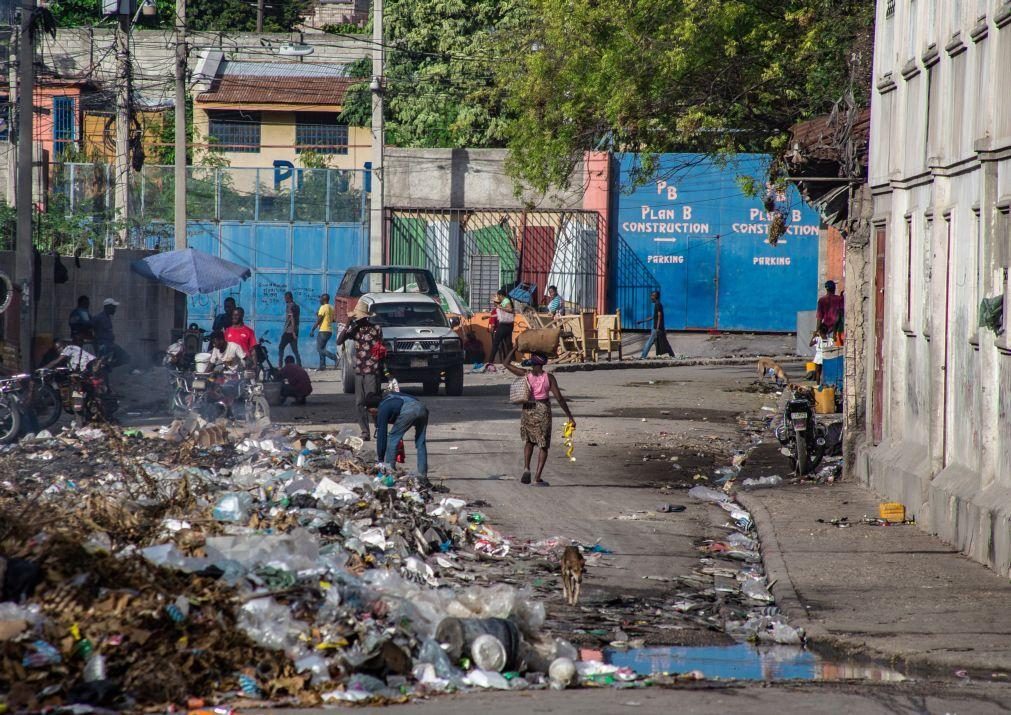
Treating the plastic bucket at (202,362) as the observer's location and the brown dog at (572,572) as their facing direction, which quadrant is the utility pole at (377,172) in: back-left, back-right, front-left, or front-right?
back-left

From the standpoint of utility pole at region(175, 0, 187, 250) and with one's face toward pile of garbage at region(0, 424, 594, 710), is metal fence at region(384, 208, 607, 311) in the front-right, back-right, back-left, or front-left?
back-left

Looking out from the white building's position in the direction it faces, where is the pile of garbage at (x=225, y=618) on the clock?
The pile of garbage is roughly at 10 o'clock from the white building.

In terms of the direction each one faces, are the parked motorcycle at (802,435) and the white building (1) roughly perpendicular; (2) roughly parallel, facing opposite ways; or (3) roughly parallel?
roughly perpendicular

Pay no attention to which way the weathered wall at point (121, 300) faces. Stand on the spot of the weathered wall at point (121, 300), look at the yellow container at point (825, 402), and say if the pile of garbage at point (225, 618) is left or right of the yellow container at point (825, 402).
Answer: right

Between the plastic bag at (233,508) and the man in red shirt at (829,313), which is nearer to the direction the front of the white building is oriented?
the plastic bag

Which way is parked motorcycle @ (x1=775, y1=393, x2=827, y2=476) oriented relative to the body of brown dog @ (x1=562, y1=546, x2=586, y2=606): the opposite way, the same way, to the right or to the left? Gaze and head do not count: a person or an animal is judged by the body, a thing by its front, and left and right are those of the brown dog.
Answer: the opposite way

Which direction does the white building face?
to the viewer's left
